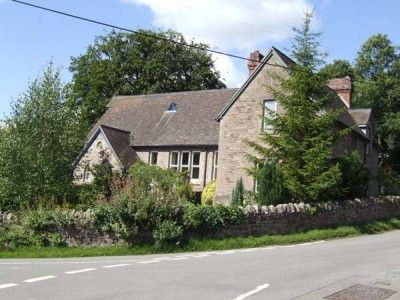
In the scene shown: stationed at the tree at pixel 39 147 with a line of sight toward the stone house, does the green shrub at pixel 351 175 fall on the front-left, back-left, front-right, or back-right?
front-right

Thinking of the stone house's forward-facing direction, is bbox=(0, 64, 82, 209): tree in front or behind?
in front

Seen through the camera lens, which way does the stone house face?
facing the viewer and to the left of the viewer

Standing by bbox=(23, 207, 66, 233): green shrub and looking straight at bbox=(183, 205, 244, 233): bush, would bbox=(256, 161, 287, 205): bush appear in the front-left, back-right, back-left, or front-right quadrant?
front-left

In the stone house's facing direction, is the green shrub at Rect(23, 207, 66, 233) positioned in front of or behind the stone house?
in front

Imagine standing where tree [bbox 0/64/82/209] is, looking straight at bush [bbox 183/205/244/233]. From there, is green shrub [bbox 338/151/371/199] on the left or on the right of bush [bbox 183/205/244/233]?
left

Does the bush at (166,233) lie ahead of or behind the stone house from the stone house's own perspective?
ahead

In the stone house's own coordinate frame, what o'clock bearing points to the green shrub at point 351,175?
The green shrub is roughly at 9 o'clock from the stone house.
